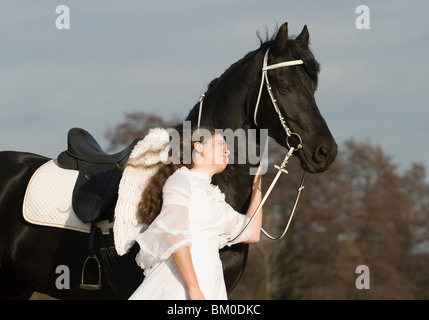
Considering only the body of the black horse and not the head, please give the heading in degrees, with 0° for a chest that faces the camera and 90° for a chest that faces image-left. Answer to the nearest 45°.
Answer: approximately 270°

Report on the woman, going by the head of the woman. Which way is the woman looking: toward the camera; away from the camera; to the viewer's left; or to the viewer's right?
to the viewer's right

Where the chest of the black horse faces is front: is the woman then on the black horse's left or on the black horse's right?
on the black horse's right

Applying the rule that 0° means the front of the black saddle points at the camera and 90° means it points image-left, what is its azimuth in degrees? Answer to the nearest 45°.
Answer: approximately 270°

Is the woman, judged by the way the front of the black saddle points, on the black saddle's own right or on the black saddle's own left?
on the black saddle's own right
